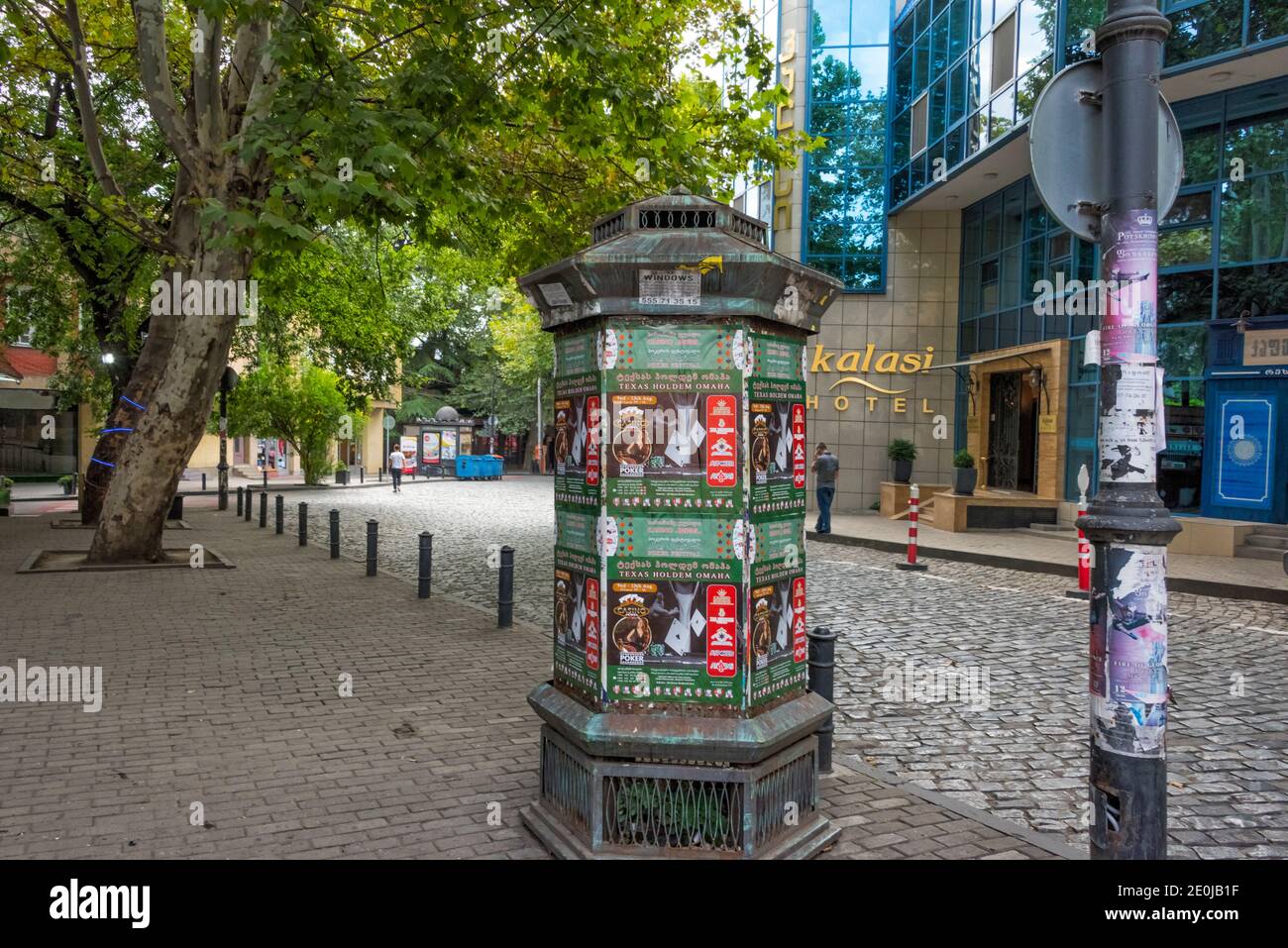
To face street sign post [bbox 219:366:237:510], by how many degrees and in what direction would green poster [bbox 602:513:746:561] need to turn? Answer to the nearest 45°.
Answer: approximately 135° to its right

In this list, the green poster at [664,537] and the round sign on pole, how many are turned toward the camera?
1

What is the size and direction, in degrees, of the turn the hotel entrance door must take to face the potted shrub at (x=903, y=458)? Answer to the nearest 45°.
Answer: approximately 45° to its right

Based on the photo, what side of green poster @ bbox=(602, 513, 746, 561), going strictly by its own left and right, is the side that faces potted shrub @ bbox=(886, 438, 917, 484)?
back

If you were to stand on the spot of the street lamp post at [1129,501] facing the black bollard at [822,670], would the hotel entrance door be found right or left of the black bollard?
right

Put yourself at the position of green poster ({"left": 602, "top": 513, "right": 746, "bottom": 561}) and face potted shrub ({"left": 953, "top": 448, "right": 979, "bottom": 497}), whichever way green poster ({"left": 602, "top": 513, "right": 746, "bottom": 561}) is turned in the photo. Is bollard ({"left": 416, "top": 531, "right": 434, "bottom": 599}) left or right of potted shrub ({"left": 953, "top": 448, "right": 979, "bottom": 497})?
left

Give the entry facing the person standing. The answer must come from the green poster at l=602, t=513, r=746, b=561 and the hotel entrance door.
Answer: the hotel entrance door

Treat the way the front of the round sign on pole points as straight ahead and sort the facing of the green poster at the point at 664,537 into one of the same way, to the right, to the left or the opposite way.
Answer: the opposite way

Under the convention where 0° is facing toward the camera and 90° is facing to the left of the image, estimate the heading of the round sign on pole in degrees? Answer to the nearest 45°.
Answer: approximately 135°

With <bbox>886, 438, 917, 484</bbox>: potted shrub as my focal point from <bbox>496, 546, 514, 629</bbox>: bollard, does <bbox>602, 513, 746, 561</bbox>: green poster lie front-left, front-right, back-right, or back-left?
back-right
